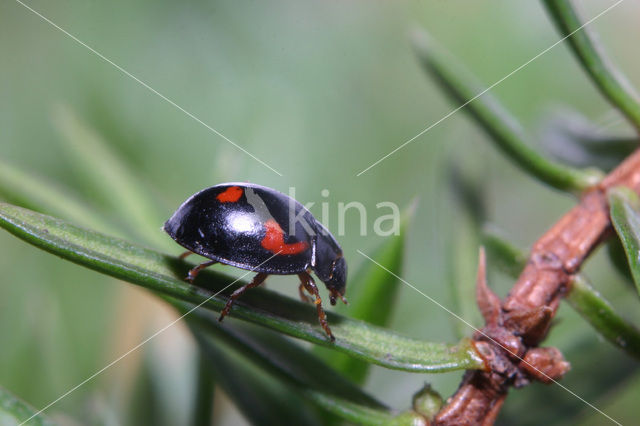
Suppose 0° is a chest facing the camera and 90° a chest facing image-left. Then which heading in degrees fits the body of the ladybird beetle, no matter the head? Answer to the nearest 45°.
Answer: approximately 270°
